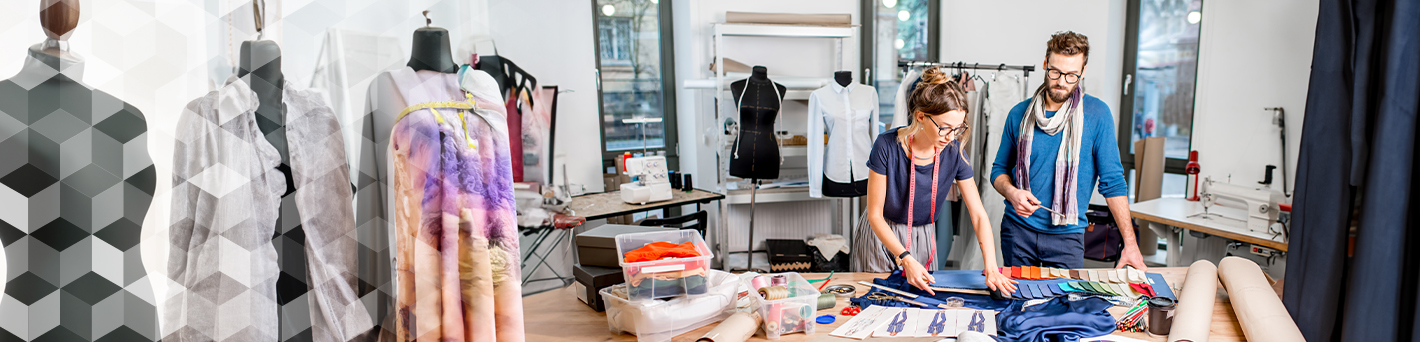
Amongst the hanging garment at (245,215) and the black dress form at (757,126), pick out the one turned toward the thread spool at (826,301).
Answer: the black dress form

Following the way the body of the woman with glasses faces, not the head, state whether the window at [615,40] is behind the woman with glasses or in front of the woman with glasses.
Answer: behind

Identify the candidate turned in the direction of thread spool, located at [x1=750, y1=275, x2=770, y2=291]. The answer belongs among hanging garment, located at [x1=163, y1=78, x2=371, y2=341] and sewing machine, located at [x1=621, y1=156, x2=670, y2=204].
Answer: the sewing machine

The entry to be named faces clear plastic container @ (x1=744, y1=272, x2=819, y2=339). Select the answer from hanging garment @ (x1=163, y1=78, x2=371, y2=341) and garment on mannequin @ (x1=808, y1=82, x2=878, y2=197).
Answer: garment on mannequin @ (x1=808, y1=82, x2=878, y2=197)

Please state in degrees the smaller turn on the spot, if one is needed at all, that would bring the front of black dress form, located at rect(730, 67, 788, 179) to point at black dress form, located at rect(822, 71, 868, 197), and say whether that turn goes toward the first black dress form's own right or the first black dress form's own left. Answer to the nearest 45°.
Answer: approximately 90° to the first black dress form's own left

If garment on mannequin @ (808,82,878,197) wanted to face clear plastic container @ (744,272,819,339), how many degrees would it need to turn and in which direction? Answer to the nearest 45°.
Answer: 0° — it already faces it

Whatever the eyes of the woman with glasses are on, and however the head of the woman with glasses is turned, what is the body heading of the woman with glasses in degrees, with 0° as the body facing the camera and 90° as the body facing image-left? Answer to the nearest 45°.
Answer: approximately 315°

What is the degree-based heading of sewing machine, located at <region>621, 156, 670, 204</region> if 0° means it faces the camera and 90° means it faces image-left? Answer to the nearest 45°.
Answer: approximately 0°
